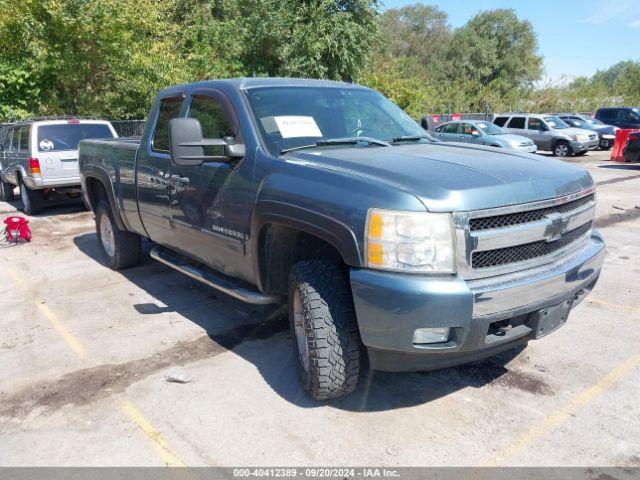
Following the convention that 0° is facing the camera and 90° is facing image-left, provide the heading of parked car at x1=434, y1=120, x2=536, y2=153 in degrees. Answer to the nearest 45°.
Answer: approximately 315°

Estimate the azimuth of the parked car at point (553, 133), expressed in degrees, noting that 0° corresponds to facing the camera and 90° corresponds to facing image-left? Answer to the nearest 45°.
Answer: approximately 315°

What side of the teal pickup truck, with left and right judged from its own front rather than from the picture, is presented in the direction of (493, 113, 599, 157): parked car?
left

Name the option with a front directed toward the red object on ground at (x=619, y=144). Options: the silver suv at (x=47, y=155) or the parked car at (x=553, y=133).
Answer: the parked car

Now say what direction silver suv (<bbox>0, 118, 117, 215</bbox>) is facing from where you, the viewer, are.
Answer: facing away from the viewer and to the left of the viewer

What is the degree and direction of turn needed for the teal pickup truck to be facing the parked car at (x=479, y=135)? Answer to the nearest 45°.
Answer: approximately 135° to its left

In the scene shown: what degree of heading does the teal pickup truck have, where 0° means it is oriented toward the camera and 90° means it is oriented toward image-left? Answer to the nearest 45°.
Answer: approximately 315°
